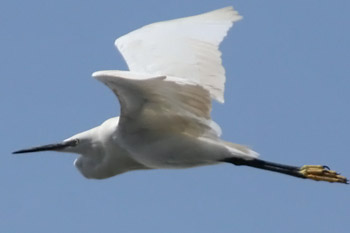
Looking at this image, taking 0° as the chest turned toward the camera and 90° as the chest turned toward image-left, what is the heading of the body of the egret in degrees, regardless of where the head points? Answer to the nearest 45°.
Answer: approximately 90°
